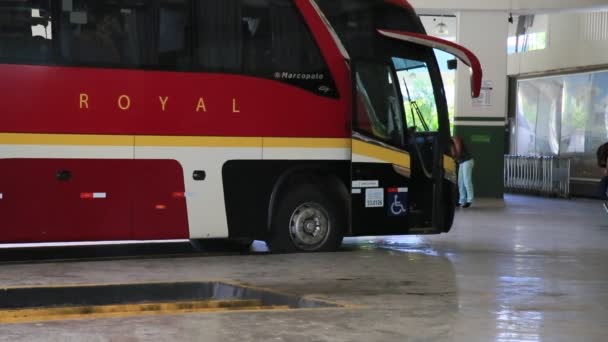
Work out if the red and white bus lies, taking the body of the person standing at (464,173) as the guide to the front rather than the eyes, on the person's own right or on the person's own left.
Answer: on the person's own left

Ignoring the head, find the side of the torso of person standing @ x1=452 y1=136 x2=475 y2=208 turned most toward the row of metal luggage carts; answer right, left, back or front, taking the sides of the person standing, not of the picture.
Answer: right

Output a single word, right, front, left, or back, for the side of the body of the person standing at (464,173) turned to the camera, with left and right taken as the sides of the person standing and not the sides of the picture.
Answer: left

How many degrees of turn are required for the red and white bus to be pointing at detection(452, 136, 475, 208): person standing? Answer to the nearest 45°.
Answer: approximately 45° to its left

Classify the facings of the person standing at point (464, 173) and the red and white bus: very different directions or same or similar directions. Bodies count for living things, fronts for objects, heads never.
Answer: very different directions

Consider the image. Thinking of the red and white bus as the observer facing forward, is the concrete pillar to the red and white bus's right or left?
on its left

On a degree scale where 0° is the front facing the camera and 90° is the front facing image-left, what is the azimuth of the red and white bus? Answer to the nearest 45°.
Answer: approximately 270°

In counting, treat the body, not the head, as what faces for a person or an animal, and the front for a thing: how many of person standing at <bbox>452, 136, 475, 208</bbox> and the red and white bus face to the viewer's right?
1
